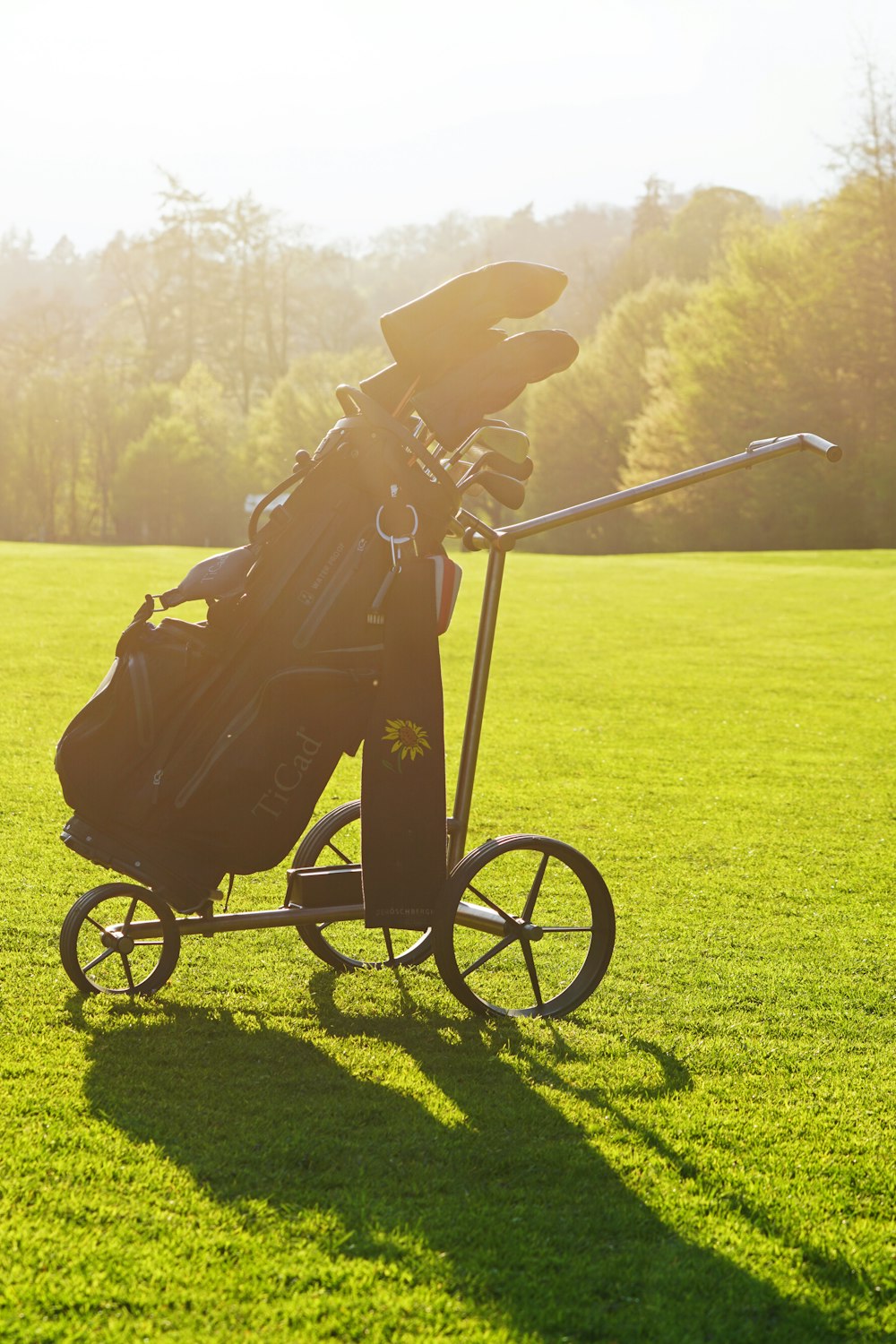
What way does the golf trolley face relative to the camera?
to the viewer's left
